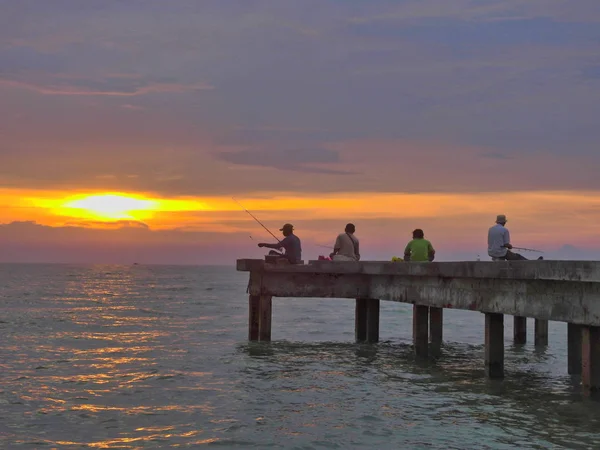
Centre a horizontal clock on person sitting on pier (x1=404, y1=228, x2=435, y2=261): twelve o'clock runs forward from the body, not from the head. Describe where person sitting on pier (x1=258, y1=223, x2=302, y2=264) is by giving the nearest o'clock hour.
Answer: person sitting on pier (x1=258, y1=223, x2=302, y2=264) is roughly at 9 o'clock from person sitting on pier (x1=404, y1=228, x2=435, y2=261).

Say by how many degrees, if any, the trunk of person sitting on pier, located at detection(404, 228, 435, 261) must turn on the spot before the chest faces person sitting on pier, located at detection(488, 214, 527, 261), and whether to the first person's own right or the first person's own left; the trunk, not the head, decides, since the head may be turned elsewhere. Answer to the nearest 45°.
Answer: approximately 135° to the first person's own right

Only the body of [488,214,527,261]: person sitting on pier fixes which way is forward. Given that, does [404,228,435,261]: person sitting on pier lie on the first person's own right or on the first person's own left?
on the first person's own left

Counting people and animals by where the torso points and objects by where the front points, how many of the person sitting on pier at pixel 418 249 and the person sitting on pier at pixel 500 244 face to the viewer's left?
0

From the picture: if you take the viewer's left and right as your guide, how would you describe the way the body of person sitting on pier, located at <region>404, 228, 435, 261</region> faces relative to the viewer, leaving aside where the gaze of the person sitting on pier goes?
facing away from the viewer

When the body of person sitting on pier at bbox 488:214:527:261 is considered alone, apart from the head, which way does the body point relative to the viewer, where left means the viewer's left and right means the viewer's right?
facing away from the viewer and to the right of the viewer
